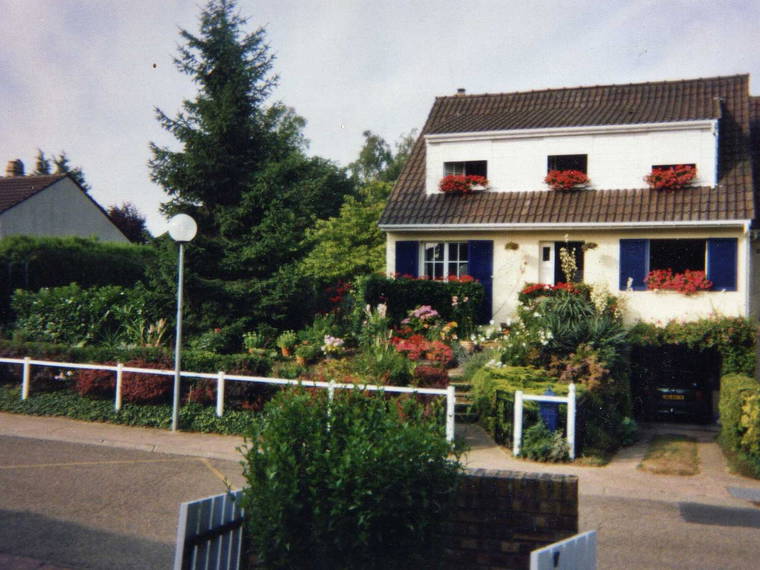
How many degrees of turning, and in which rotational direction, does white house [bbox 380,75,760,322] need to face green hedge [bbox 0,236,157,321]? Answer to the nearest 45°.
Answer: approximately 90° to its right

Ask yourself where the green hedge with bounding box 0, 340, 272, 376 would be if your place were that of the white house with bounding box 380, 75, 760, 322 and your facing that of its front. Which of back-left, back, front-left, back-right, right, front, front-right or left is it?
front-right

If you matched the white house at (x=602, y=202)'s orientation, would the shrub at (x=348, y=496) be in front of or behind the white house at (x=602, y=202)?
in front

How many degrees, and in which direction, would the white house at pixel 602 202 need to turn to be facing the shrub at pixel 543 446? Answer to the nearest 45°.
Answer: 0° — it already faces it

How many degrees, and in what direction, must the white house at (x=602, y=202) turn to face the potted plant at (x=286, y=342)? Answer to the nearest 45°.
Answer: approximately 45° to its right

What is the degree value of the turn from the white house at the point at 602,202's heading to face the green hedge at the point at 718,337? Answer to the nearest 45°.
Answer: approximately 45° to its left

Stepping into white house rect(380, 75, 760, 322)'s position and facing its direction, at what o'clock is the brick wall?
The brick wall is roughly at 12 o'clock from the white house.

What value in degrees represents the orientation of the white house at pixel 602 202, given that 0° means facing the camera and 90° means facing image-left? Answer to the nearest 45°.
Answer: approximately 0°

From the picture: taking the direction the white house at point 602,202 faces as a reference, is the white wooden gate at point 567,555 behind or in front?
in front

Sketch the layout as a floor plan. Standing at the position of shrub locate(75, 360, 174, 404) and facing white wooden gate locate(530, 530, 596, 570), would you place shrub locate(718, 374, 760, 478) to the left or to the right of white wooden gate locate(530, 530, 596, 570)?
left

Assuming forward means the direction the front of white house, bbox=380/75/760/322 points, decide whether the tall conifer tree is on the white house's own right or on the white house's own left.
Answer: on the white house's own right

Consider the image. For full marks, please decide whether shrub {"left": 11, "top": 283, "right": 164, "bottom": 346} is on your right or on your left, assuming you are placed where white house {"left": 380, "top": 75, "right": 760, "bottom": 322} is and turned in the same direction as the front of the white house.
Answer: on your right
